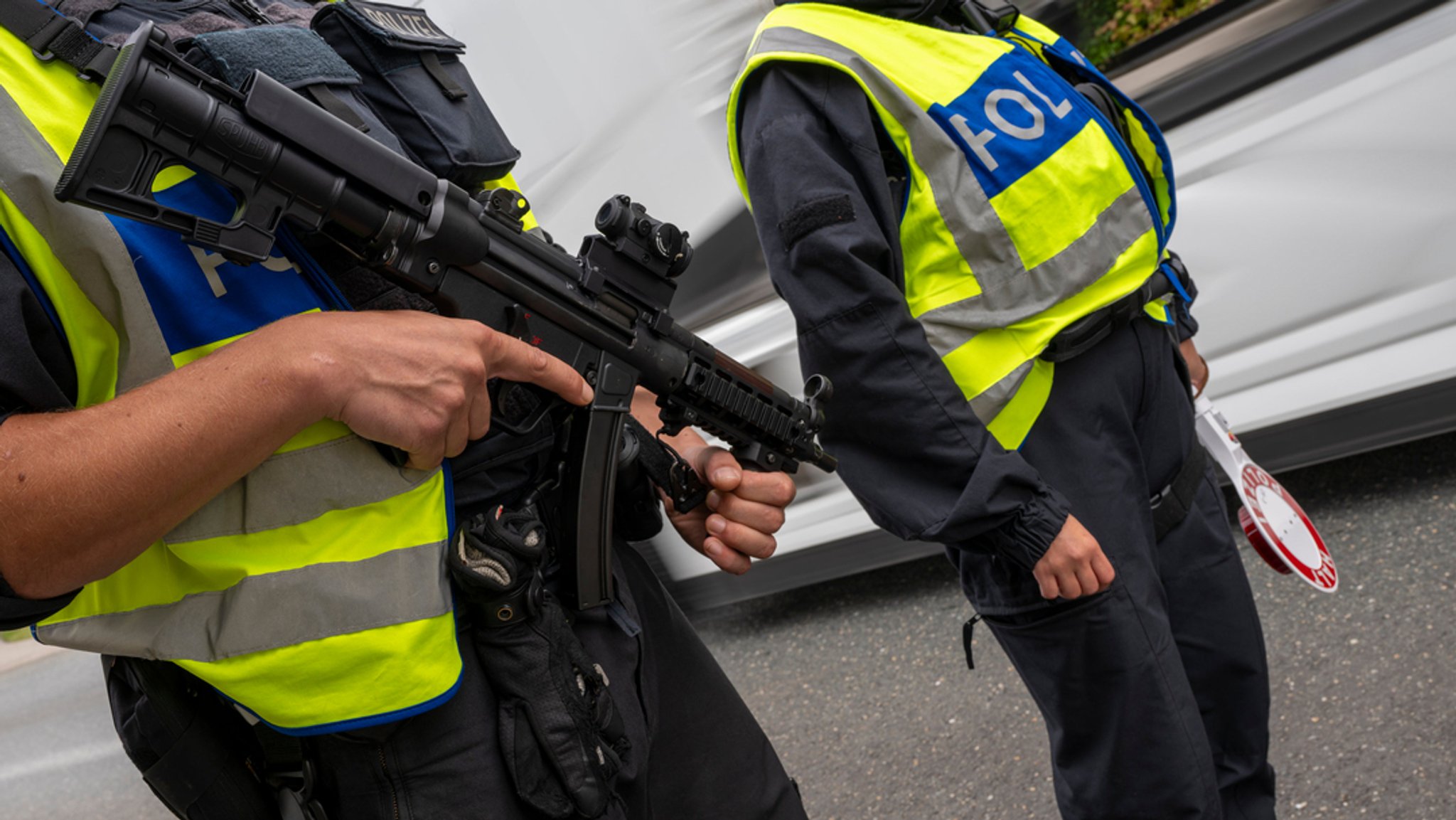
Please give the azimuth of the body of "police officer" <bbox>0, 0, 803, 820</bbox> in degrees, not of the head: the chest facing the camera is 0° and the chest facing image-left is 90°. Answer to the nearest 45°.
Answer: approximately 315°

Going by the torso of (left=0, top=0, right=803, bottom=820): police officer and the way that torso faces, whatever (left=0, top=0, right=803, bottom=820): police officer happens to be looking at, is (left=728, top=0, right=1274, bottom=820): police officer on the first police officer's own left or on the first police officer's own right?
on the first police officer's own left
